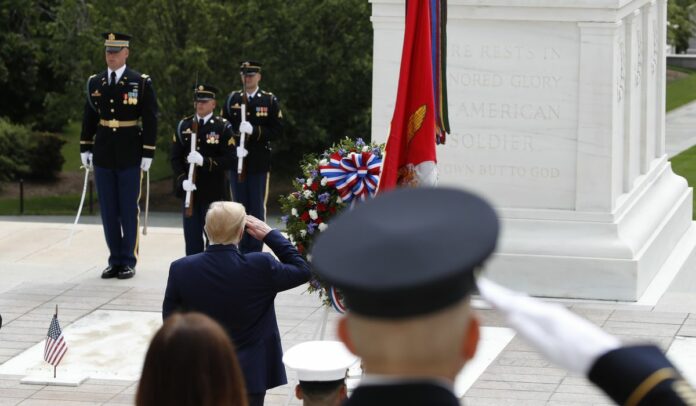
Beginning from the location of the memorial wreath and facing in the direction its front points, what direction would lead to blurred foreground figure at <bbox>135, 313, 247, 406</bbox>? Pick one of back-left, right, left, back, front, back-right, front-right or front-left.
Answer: front

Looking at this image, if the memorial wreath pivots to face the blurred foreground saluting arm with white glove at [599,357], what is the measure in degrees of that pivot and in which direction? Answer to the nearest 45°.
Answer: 0° — it already faces them

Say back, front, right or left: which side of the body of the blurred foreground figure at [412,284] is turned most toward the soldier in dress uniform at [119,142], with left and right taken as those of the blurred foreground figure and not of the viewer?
front

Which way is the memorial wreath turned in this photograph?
toward the camera

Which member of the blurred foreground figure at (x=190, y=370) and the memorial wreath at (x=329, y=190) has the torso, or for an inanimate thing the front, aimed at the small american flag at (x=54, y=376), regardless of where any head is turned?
the blurred foreground figure

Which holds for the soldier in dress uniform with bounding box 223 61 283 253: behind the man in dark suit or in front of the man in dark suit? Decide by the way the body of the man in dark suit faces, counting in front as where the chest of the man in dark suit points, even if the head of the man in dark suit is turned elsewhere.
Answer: in front

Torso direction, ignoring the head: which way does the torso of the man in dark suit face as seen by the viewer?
away from the camera

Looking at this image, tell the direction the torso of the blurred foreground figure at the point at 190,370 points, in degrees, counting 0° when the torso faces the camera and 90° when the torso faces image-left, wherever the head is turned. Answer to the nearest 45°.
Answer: approximately 180°

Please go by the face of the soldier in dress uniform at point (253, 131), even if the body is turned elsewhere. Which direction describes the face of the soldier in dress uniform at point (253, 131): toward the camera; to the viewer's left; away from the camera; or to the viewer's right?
toward the camera

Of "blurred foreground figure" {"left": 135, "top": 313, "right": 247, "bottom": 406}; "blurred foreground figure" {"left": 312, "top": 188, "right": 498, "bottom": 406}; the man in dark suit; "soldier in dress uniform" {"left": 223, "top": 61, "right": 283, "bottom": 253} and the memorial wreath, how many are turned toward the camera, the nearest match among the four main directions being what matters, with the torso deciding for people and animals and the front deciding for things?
2

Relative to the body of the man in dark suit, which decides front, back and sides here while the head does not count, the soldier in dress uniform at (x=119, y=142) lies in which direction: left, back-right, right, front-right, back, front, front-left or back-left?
front

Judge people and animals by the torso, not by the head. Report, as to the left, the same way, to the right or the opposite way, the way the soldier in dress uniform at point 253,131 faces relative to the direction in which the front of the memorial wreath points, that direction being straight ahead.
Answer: the same way

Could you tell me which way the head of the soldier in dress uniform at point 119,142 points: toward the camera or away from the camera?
toward the camera

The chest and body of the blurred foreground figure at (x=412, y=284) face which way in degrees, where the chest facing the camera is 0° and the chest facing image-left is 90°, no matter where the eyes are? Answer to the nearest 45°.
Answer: approximately 180°

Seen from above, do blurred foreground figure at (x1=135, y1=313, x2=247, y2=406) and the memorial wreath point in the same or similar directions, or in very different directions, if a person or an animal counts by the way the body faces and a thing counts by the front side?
very different directions
